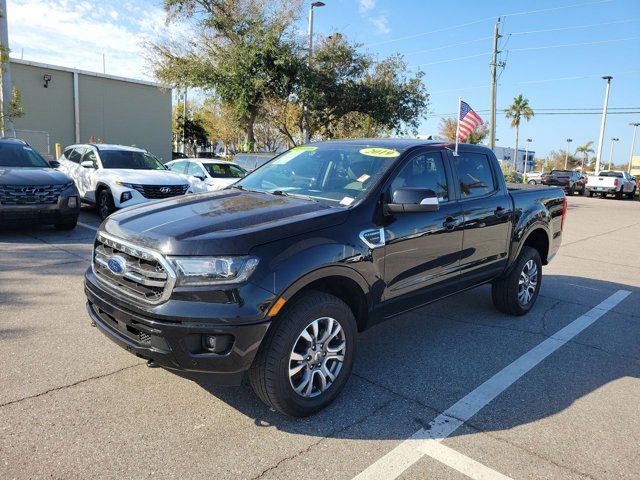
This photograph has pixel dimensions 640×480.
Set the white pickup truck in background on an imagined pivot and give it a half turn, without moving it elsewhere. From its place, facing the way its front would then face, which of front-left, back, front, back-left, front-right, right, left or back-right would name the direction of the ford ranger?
front-left

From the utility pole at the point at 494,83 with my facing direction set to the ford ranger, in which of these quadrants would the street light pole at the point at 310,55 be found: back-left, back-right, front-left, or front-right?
front-right

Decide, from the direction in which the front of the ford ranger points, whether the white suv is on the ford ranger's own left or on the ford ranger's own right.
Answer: on the ford ranger's own right

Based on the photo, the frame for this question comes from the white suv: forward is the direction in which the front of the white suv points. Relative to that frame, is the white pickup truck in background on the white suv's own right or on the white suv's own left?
on the white suv's own left

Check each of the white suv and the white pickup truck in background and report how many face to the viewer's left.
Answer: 0

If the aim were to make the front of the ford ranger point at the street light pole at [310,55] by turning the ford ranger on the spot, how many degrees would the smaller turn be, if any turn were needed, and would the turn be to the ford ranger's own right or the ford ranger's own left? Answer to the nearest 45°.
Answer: approximately 135° to the ford ranger's own right

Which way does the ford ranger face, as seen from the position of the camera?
facing the viewer and to the left of the viewer

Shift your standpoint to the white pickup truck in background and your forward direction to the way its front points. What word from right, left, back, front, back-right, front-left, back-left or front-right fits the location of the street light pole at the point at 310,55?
back

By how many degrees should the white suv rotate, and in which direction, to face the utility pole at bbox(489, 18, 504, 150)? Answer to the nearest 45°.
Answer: approximately 90° to its left

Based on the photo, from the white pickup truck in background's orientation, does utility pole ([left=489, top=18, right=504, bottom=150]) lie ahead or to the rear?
ahead

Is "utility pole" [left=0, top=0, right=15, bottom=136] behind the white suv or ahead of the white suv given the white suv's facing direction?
behind

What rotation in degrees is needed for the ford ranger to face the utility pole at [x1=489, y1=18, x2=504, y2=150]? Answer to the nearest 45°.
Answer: approximately 135° to its right

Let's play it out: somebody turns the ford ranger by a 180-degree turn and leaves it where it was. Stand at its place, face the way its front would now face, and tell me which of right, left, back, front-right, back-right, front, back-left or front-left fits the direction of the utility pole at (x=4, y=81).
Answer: left

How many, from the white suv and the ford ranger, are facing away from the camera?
0

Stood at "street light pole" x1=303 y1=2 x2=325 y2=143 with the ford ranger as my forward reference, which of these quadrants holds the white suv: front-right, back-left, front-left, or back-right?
front-right

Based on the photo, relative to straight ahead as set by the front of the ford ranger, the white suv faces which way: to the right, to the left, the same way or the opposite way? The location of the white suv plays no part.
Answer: to the left
